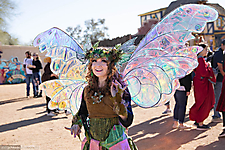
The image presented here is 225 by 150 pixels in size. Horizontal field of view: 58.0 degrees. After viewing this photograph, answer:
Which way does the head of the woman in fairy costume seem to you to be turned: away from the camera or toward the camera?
toward the camera

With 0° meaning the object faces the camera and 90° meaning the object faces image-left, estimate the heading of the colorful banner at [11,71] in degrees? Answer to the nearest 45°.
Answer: approximately 0°
